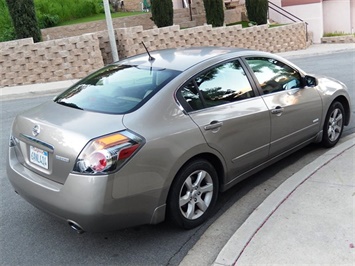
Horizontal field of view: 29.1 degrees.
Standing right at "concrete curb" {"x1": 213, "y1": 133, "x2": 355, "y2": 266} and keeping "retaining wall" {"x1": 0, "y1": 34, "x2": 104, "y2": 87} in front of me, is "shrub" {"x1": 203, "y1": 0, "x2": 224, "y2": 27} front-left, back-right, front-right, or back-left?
front-right

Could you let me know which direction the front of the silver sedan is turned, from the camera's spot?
facing away from the viewer and to the right of the viewer

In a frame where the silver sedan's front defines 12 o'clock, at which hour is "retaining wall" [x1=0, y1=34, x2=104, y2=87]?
The retaining wall is roughly at 10 o'clock from the silver sedan.

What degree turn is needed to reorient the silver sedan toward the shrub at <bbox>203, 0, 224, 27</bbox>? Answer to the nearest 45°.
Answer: approximately 45° to its left

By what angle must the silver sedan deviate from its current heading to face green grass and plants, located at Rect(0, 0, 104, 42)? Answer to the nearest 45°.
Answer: approximately 45° to its left

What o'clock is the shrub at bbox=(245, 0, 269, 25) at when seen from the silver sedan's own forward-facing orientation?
The shrub is roughly at 11 o'clock from the silver sedan.

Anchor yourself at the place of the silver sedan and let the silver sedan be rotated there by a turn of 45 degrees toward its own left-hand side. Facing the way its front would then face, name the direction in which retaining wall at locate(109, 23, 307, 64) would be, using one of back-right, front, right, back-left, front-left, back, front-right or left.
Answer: front

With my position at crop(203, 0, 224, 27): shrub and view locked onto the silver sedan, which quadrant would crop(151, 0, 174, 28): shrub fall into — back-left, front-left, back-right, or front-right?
front-right
